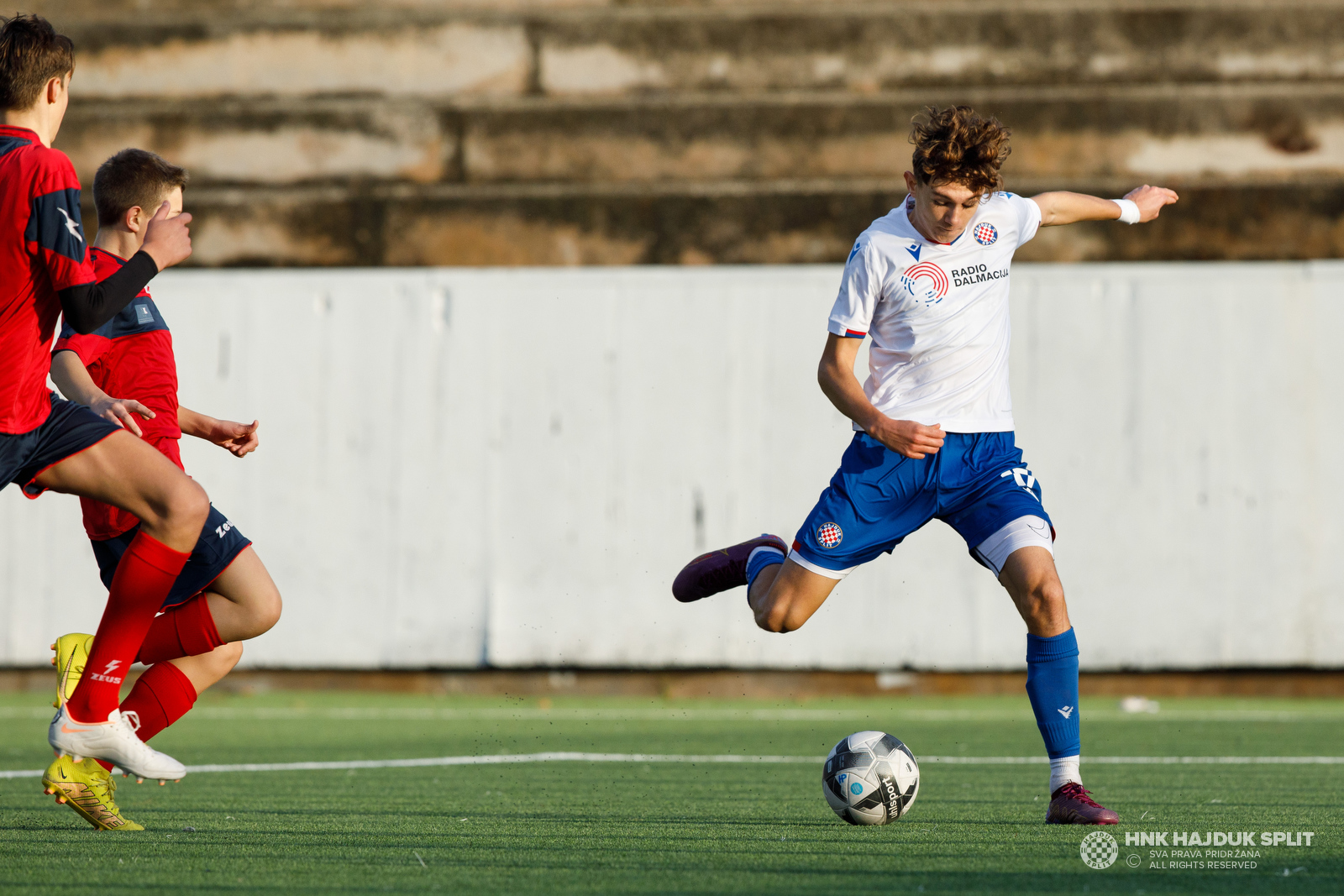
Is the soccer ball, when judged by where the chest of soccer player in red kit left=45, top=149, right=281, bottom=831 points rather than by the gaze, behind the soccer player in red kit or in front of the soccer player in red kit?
in front

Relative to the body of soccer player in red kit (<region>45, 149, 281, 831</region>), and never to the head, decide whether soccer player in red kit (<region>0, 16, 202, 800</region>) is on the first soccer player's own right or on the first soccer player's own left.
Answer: on the first soccer player's own right

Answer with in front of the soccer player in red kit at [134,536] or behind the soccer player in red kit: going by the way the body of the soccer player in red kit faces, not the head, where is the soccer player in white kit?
in front

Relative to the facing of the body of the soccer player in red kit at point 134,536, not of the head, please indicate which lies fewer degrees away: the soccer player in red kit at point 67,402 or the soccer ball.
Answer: the soccer ball

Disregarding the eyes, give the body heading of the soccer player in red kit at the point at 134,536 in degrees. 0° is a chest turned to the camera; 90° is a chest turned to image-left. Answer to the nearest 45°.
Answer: approximately 270°
